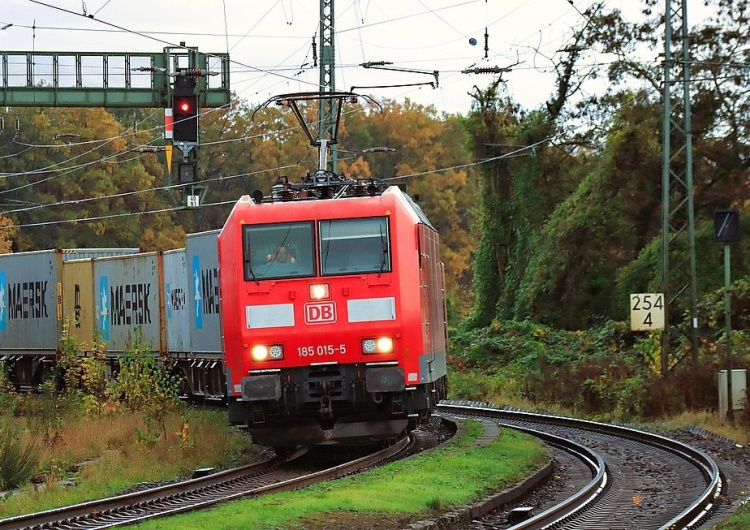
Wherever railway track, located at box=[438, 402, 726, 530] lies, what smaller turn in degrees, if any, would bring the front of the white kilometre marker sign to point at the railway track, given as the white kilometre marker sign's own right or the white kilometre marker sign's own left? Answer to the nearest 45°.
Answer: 0° — it already faces it

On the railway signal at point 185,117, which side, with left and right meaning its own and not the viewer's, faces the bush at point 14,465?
front

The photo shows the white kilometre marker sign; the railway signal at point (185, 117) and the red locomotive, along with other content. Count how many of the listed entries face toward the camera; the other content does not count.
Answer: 3

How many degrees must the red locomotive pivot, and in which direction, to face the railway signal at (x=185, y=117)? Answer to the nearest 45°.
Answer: approximately 180°

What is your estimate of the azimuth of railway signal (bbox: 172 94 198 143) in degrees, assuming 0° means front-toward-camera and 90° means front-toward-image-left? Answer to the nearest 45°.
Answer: approximately 0°

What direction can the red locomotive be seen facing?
toward the camera

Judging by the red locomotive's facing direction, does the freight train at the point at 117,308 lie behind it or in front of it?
behind

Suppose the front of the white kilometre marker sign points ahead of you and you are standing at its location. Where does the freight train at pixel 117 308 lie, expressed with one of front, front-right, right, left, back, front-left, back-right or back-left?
right

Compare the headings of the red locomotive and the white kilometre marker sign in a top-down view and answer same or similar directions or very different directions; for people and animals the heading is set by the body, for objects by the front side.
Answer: same or similar directions

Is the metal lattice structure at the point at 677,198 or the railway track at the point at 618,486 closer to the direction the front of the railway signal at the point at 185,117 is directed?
the railway track

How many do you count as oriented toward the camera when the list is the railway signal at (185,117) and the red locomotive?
2

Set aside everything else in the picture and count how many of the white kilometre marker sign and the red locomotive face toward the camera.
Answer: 2

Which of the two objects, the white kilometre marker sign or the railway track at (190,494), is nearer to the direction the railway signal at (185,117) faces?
the railway track
